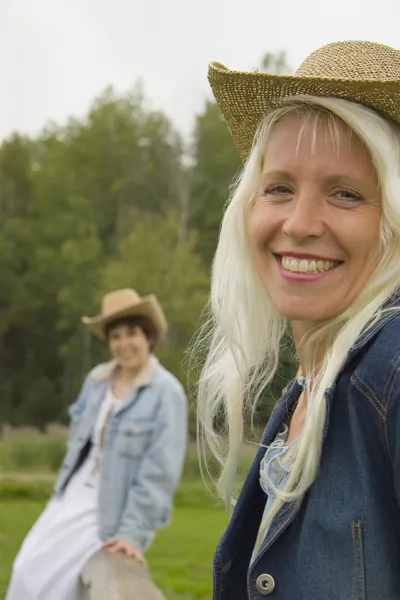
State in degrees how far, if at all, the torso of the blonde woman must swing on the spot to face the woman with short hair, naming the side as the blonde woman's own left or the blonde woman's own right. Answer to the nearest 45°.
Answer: approximately 135° to the blonde woman's own right

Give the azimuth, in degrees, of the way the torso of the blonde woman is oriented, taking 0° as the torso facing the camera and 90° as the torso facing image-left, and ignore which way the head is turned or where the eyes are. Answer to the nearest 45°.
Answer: approximately 45°

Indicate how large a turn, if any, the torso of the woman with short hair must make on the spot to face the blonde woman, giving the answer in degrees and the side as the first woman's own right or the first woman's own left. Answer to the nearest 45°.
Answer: approximately 45° to the first woman's own left
